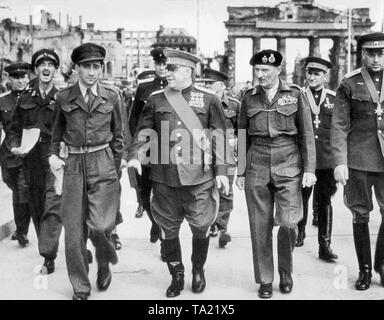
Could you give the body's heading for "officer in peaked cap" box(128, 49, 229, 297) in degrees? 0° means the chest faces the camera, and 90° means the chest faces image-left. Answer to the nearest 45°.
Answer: approximately 0°

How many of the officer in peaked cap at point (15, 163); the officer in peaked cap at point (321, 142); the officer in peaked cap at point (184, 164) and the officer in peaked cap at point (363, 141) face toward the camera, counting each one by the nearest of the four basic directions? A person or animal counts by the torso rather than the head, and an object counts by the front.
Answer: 4

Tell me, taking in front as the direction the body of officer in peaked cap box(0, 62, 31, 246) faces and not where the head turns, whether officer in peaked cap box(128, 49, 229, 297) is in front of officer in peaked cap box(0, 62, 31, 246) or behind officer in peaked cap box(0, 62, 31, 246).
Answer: in front

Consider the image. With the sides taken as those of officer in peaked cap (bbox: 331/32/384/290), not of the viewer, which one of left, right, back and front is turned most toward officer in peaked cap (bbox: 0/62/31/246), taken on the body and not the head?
right

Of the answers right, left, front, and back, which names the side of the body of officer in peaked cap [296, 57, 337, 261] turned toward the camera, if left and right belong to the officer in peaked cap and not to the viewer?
front

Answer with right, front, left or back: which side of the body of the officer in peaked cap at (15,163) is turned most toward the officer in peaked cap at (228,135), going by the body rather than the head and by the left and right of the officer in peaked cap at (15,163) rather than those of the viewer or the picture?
left

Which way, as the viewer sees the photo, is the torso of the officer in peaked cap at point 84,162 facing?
toward the camera

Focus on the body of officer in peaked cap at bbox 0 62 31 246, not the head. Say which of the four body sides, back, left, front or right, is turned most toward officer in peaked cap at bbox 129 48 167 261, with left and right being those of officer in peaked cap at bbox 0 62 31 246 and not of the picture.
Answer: left

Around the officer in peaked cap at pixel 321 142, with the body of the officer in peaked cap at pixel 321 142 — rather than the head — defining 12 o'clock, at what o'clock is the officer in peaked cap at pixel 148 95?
the officer in peaked cap at pixel 148 95 is roughly at 3 o'clock from the officer in peaked cap at pixel 321 142.

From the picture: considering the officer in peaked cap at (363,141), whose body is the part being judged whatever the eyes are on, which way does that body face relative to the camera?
toward the camera

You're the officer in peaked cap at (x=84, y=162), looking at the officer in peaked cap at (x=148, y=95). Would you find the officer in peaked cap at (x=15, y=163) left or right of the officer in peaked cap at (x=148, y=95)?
left

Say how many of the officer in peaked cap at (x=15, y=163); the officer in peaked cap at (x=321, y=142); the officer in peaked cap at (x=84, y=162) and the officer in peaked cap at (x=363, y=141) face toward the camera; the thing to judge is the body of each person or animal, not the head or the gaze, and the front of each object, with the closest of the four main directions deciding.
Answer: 4
